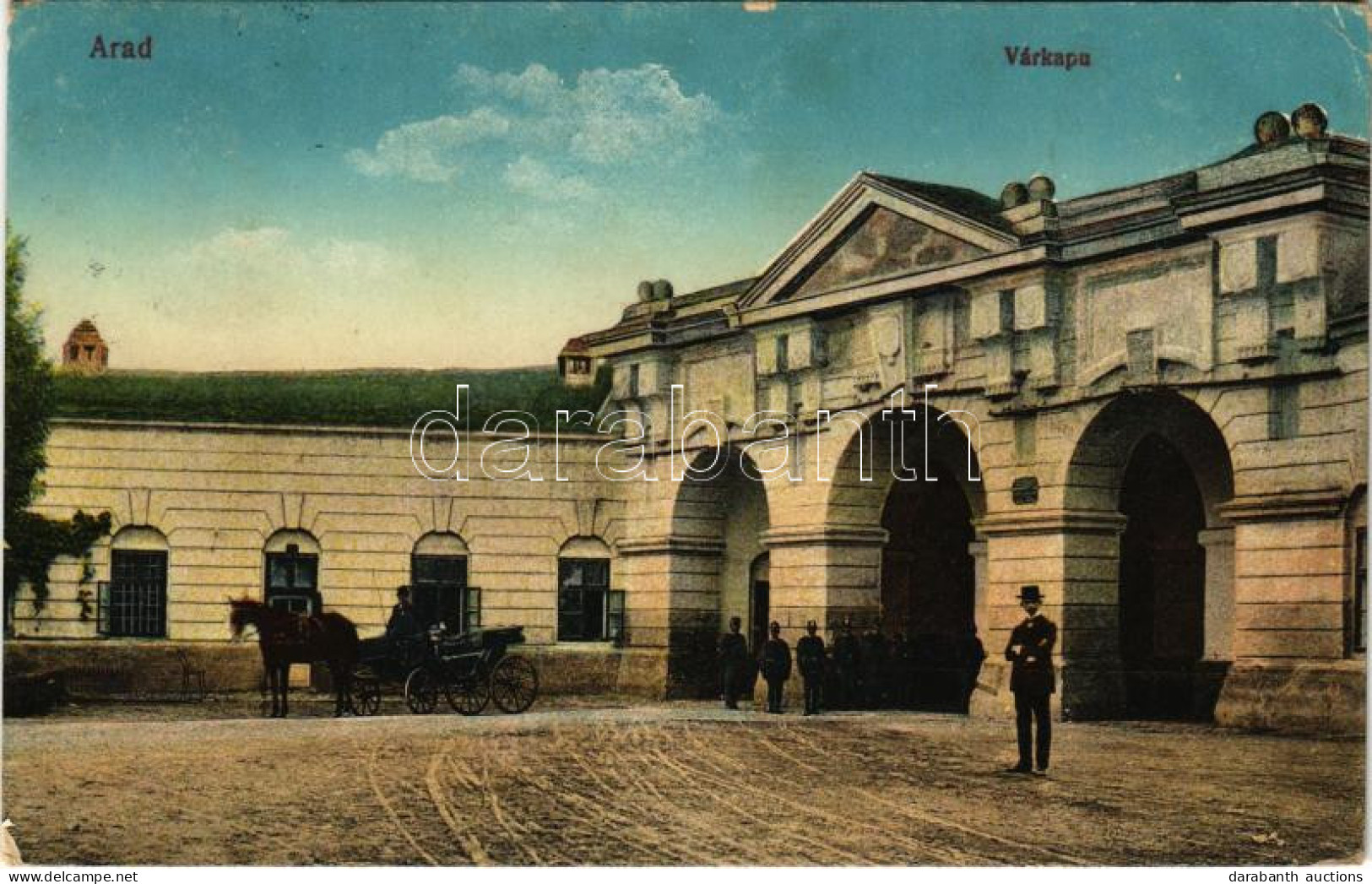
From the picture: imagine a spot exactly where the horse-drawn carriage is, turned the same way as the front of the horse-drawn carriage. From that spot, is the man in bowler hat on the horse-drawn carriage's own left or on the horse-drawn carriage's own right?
on the horse-drawn carriage's own left

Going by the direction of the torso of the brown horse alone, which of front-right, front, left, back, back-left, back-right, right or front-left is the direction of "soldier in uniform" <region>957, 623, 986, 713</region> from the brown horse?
back

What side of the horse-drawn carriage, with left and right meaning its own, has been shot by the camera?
left

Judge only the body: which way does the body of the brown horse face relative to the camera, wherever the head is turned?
to the viewer's left

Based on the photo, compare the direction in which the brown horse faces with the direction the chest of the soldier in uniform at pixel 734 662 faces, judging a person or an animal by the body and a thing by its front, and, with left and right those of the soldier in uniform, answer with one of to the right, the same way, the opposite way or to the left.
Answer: to the right

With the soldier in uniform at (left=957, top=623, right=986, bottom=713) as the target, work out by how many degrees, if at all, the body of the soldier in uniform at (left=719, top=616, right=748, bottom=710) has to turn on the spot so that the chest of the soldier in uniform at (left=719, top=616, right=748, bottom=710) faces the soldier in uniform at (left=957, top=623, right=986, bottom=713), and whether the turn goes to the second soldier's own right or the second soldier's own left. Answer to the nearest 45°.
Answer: approximately 90° to the second soldier's own left

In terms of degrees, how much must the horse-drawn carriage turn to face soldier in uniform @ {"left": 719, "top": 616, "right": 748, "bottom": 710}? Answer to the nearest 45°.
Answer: approximately 135° to its right

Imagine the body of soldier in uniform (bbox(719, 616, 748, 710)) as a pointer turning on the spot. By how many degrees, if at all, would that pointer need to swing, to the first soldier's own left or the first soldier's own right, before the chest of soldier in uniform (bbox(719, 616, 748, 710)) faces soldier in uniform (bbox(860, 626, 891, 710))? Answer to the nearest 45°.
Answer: approximately 90° to the first soldier's own left

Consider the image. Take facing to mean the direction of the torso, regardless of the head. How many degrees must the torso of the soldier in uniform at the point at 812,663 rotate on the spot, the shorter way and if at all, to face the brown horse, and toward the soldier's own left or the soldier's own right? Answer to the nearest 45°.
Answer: approximately 45° to the soldier's own right
